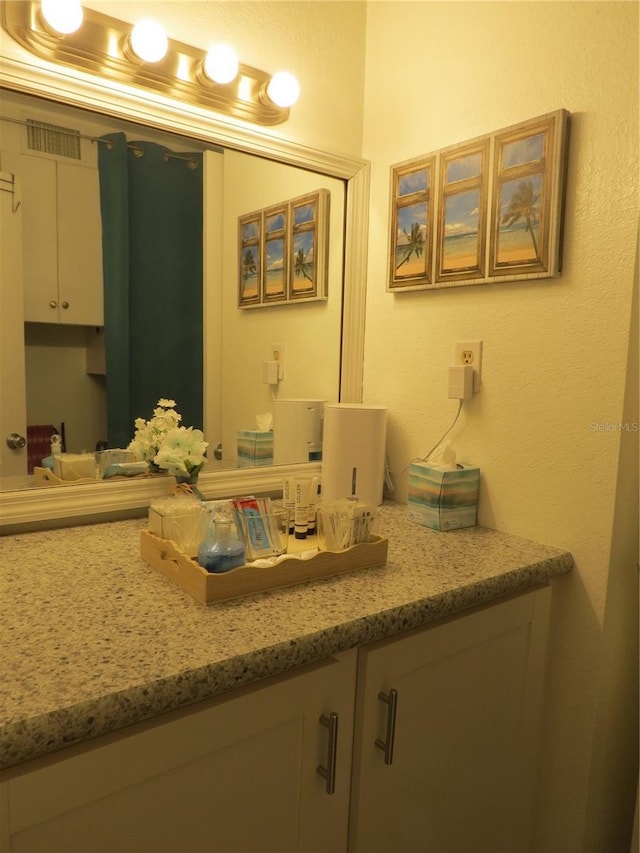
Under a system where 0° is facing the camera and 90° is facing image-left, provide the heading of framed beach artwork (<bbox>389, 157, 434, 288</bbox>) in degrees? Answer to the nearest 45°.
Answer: approximately 45°

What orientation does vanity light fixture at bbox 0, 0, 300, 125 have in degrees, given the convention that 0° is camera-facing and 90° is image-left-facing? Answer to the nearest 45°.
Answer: approximately 315°

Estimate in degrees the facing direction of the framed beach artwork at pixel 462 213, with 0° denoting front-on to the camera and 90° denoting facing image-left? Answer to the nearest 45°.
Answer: approximately 45°

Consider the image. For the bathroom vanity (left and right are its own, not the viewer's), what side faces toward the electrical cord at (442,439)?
left

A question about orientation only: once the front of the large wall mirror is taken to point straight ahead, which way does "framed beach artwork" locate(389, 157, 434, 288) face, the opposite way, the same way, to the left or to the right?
to the right

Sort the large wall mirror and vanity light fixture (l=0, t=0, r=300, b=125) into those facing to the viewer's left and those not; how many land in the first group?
0

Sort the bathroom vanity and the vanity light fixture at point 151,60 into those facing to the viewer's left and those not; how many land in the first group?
0

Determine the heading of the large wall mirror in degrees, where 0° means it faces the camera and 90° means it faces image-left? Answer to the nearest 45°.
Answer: approximately 315°
